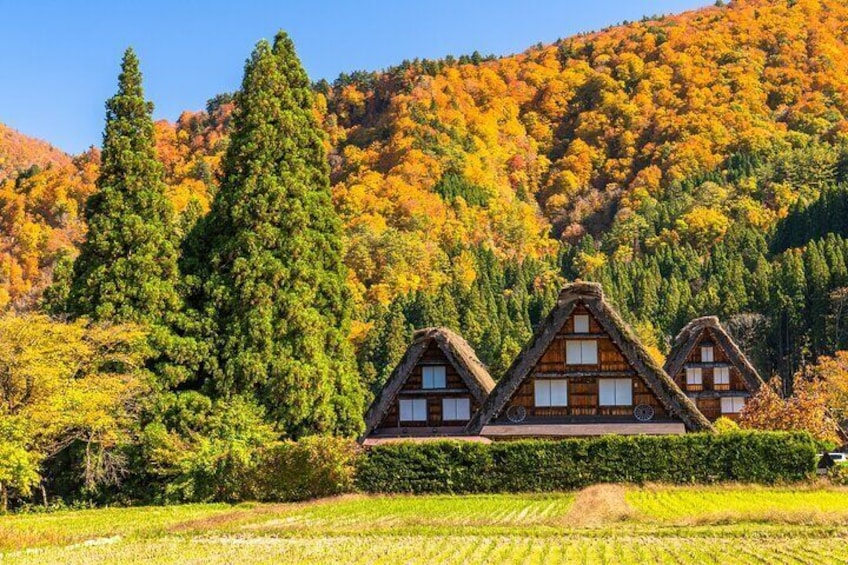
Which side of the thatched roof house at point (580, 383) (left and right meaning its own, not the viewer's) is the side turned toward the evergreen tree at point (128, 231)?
right

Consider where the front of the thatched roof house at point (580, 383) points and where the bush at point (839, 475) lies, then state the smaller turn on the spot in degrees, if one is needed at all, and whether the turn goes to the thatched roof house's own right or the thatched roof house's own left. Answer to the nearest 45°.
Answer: approximately 45° to the thatched roof house's own left

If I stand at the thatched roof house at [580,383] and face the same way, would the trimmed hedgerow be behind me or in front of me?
in front

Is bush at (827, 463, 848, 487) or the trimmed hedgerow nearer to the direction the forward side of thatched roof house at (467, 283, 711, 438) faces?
the trimmed hedgerow

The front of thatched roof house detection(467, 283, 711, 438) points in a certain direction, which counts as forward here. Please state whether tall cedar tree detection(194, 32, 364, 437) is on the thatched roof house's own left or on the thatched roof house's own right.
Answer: on the thatched roof house's own right

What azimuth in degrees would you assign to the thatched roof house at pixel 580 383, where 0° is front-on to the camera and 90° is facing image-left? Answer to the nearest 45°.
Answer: approximately 0°

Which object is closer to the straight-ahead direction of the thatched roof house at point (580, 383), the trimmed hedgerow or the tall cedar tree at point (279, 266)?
the trimmed hedgerow

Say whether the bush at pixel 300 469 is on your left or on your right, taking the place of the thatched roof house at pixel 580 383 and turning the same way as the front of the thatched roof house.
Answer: on your right

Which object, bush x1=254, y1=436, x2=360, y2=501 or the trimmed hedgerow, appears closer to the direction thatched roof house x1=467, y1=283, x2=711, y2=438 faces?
the trimmed hedgerow
